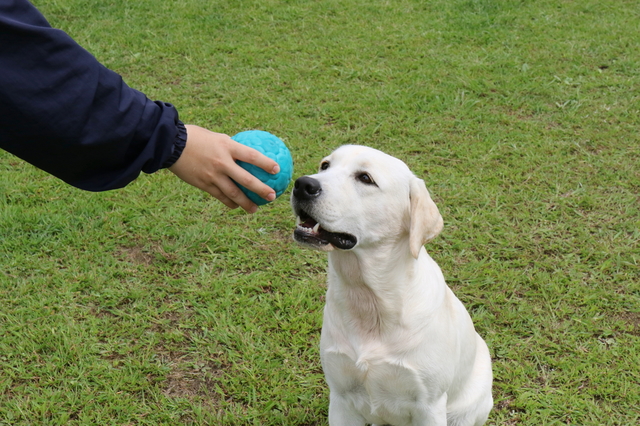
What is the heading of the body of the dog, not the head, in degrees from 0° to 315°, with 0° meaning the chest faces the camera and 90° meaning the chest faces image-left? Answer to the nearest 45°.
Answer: approximately 45°
